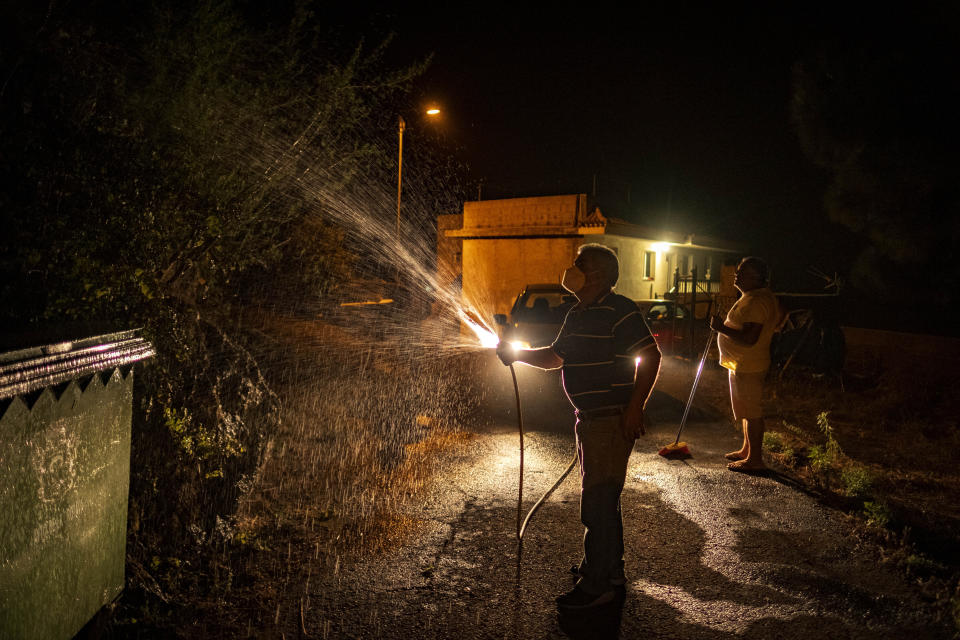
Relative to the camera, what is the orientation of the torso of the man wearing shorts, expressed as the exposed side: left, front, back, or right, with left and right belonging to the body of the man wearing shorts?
left

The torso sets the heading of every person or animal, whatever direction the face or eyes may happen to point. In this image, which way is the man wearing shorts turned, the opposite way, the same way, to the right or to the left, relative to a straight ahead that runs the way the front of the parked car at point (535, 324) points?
to the right

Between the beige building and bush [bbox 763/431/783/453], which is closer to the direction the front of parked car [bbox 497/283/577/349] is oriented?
the bush

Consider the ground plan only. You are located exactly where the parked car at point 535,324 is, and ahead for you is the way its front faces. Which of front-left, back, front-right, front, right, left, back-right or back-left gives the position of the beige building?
back

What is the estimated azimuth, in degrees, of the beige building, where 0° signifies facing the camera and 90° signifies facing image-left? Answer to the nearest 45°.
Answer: approximately 315°

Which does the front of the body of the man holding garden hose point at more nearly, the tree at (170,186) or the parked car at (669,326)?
the tree

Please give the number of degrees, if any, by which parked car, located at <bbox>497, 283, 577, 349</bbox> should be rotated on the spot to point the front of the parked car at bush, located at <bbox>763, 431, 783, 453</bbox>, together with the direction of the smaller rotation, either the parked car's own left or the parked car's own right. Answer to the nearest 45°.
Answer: approximately 45° to the parked car's own left

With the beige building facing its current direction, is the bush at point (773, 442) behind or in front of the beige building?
in front

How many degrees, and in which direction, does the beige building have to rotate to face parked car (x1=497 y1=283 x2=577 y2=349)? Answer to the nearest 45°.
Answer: approximately 45° to its right

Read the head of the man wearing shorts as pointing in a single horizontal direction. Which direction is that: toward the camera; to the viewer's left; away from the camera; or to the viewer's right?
to the viewer's left

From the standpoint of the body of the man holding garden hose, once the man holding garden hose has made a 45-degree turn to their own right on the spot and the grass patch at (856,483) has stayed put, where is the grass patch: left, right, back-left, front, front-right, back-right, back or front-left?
right

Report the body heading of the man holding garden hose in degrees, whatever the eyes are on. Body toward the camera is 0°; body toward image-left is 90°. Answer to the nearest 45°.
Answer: approximately 90°

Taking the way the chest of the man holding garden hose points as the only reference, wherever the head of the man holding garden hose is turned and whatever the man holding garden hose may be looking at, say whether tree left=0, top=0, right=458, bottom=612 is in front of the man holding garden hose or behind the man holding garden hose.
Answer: in front

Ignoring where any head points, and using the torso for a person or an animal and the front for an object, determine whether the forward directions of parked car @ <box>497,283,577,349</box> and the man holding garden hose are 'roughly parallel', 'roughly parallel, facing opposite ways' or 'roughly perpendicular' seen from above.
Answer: roughly perpendicular

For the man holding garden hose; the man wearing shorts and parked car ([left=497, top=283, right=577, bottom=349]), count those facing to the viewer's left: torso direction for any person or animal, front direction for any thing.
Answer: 2
